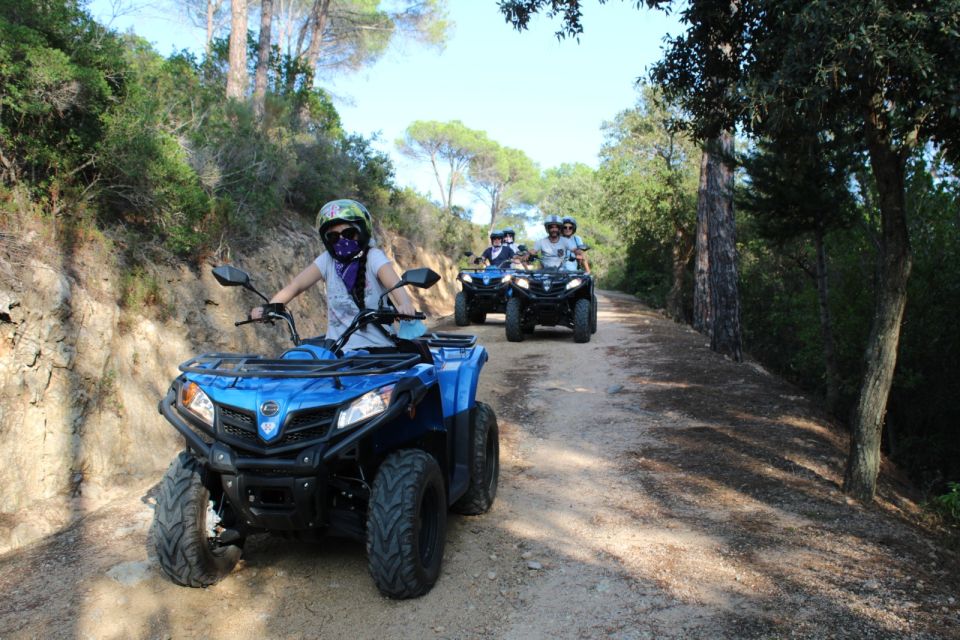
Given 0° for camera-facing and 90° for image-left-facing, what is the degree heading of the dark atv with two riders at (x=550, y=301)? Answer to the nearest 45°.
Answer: approximately 0°

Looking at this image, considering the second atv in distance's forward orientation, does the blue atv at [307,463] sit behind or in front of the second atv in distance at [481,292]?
in front

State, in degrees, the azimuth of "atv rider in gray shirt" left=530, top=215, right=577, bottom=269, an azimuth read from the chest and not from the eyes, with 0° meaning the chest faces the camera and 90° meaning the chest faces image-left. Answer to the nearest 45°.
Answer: approximately 0°

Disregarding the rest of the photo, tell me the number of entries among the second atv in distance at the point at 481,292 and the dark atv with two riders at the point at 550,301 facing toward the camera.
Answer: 2

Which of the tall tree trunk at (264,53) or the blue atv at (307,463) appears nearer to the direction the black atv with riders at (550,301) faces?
the blue atv

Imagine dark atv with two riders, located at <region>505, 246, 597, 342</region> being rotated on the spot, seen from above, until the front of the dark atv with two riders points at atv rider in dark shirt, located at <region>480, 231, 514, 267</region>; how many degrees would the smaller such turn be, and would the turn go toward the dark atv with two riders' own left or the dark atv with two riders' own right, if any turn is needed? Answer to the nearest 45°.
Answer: approximately 180°

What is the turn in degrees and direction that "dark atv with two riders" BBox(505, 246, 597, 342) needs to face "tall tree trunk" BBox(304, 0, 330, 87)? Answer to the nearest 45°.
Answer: approximately 135° to its right

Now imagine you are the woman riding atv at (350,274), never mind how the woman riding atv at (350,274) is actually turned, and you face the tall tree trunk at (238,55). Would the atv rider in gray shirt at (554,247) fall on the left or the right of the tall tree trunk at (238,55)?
right
